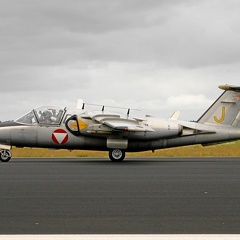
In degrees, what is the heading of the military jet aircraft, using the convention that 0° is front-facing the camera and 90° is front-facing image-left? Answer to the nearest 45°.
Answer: approximately 90°
